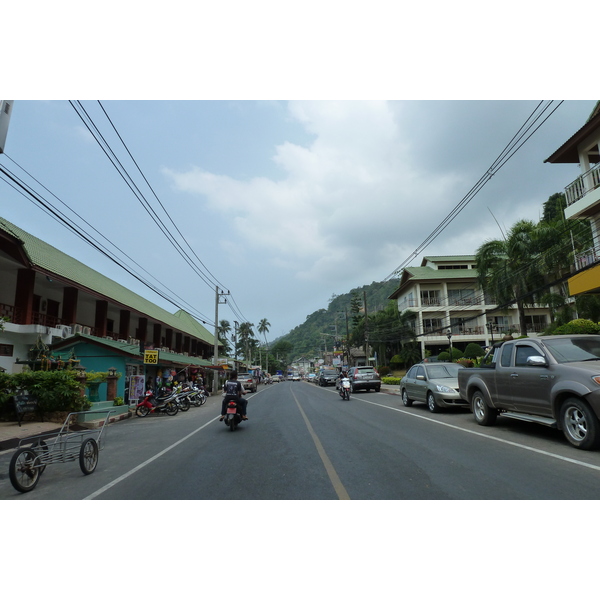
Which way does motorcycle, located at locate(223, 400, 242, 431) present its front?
away from the camera

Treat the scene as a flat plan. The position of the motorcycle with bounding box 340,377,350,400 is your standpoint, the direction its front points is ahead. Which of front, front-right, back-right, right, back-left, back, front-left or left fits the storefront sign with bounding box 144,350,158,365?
right

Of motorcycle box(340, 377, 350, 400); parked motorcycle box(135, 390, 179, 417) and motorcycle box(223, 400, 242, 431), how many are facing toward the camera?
1

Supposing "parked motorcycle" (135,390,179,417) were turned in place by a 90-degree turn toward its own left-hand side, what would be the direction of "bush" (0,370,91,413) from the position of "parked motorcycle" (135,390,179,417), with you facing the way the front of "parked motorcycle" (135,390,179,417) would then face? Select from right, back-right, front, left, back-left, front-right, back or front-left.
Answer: front-right

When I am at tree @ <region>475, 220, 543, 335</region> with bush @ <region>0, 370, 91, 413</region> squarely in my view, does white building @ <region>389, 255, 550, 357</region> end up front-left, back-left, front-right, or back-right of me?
back-right

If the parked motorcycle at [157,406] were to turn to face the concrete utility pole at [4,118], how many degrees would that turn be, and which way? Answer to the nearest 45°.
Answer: approximately 90° to its left

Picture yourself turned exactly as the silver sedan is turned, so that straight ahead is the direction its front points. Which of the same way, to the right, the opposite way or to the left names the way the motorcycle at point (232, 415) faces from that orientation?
the opposite way

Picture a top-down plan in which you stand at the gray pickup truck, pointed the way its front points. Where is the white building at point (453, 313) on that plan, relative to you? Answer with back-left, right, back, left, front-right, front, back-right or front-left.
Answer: back-left

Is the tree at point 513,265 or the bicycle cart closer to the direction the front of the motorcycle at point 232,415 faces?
the tree

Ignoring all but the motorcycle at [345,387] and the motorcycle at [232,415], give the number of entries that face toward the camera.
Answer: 1

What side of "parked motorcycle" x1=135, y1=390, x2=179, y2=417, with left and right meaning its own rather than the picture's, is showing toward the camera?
left

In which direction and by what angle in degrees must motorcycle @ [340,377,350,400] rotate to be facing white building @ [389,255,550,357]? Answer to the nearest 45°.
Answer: approximately 135° to its left

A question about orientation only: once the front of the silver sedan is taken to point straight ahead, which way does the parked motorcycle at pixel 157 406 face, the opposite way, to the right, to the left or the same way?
to the right

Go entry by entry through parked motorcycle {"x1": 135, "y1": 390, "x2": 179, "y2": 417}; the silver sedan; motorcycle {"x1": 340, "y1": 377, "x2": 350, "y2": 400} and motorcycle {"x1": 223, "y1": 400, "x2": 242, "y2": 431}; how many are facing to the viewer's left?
1

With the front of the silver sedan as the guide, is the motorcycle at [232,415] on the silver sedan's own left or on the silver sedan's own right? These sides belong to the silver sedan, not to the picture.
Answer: on the silver sedan's own right

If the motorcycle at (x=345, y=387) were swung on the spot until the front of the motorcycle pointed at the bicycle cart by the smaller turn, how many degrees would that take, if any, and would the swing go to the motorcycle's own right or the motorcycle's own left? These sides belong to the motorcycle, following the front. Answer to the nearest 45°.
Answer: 0° — it already faces it

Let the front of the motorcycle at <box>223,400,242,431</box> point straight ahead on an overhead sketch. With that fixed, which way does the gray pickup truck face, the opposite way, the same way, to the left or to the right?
the opposite way
